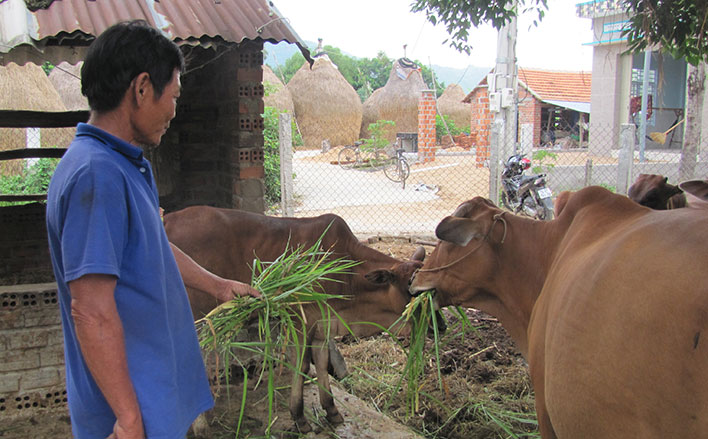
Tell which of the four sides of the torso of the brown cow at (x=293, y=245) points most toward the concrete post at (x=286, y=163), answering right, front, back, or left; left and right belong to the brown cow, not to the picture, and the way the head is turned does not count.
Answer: left

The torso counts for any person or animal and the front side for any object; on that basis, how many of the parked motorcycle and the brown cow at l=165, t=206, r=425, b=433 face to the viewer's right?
1

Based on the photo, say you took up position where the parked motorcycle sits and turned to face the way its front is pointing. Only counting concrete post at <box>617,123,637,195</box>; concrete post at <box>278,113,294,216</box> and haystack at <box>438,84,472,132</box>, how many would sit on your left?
1

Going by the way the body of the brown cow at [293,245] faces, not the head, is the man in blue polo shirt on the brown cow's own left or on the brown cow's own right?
on the brown cow's own right

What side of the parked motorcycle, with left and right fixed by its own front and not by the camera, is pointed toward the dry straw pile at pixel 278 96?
front

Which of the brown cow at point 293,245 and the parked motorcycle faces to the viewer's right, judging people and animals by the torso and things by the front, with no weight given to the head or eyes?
the brown cow

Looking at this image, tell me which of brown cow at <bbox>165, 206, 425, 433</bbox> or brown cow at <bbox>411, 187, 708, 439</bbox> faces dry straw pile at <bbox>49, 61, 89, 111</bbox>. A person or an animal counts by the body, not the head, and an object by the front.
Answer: brown cow at <bbox>411, 187, 708, 439</bbox>

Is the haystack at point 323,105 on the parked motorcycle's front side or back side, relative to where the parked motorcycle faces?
on the front side

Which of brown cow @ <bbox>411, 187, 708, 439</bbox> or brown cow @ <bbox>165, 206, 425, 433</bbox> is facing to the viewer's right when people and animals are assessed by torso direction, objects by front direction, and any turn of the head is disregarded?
brown cow @ <bbox>165, 206, 425, 433</bbox>

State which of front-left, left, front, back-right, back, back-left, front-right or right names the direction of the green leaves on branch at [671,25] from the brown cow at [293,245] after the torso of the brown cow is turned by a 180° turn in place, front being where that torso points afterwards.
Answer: back

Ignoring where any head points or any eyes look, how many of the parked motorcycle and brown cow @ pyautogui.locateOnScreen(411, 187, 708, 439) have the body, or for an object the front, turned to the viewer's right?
0

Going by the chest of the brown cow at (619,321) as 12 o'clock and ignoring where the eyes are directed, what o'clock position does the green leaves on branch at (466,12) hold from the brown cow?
The green leaves on branch is roughly at 1 o'clock from the brown cow.

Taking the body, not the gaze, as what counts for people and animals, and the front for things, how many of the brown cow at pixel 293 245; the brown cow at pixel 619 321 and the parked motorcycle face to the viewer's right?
1

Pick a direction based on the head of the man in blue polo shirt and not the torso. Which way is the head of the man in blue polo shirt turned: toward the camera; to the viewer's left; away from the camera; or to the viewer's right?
to the viewer's right

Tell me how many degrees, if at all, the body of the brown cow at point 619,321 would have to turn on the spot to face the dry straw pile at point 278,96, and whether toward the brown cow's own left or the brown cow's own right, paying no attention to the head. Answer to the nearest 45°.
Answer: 0° — it already faces it

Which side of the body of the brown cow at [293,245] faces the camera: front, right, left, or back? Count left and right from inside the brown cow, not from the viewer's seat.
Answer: right

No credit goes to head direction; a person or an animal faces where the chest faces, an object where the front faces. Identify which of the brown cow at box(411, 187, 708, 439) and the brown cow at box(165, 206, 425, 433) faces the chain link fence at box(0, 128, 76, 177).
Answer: the brown cow at box(411, 187, 708, 439)
